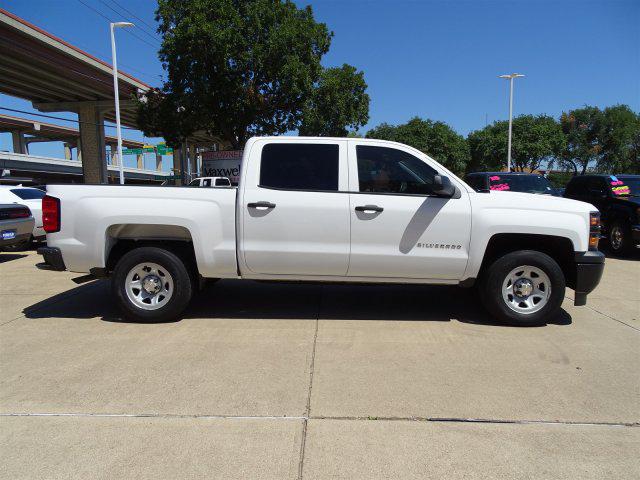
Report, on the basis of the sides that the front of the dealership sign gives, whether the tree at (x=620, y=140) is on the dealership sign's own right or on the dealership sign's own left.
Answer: on the dealership sign's own left

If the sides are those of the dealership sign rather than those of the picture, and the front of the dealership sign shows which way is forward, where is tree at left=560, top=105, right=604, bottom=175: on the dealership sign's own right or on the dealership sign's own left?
on the dealership sign's own left

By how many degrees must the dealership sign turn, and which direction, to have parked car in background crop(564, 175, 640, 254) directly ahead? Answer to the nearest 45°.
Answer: approximately 45° to its left

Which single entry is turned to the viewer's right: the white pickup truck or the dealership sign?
the white pickup truck

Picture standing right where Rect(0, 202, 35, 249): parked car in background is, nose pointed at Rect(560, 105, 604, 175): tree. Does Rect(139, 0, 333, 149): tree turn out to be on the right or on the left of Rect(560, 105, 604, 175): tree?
left

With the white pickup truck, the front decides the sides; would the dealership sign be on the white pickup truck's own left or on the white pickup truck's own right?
on the white pickup truck's own left

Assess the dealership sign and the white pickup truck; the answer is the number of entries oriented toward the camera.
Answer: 1

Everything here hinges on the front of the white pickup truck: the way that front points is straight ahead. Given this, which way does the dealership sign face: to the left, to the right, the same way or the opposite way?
to the right

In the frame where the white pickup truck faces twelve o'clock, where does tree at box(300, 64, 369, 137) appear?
The tree is roughly at 9 o'clock from the white pickup truck.

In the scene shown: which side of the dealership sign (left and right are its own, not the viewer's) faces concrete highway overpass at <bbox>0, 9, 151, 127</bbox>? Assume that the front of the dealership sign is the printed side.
right

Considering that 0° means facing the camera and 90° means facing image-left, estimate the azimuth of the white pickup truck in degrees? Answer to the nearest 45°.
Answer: approximately 270°

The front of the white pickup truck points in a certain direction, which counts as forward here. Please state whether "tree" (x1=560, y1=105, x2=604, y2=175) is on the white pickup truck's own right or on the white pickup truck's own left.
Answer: on the white pickup truck's own left

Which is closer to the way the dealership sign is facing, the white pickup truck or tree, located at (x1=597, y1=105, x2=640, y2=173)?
the white pickup truck

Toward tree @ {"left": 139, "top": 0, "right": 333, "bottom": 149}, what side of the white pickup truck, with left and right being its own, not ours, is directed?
left

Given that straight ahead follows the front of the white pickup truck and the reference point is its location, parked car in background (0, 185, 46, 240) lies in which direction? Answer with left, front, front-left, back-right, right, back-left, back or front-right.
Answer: back-left

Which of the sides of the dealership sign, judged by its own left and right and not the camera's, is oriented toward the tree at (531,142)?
left
